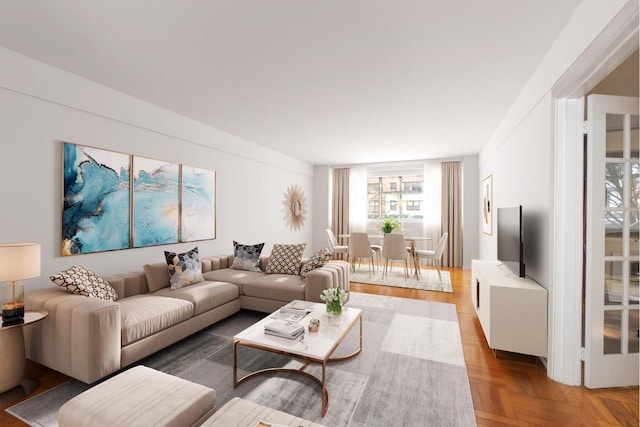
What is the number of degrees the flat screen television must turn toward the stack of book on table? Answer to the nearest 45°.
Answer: approximately 45° to its left

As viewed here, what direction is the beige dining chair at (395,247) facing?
away from the camera

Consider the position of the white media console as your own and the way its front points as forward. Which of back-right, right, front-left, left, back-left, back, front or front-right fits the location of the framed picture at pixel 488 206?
right

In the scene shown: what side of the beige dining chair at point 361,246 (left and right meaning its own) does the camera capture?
back

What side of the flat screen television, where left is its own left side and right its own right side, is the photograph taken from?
left

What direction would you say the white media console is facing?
to the viewer's left

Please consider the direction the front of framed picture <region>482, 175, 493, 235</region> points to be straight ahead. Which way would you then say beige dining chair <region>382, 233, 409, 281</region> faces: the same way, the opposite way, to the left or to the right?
to the right

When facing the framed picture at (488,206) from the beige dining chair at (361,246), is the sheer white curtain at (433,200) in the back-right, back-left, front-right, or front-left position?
front-left

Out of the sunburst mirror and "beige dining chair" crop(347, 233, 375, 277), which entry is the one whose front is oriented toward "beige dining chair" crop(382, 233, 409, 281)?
the sunburst mirror

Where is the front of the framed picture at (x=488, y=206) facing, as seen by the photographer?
facing to the left of the viewer

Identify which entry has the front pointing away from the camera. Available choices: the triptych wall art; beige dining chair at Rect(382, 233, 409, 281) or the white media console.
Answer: the beige dining chair

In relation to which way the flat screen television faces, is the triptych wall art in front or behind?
in front

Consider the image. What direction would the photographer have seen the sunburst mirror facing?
facing the viewer and to the right of the viewer

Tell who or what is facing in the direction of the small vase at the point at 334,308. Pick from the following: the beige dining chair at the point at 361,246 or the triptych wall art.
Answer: the triptych wall art

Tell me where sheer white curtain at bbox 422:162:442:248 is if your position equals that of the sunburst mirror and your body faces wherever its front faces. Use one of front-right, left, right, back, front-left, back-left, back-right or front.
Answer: front-left

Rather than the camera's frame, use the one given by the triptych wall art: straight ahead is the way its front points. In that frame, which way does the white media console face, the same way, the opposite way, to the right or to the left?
the opposite way
